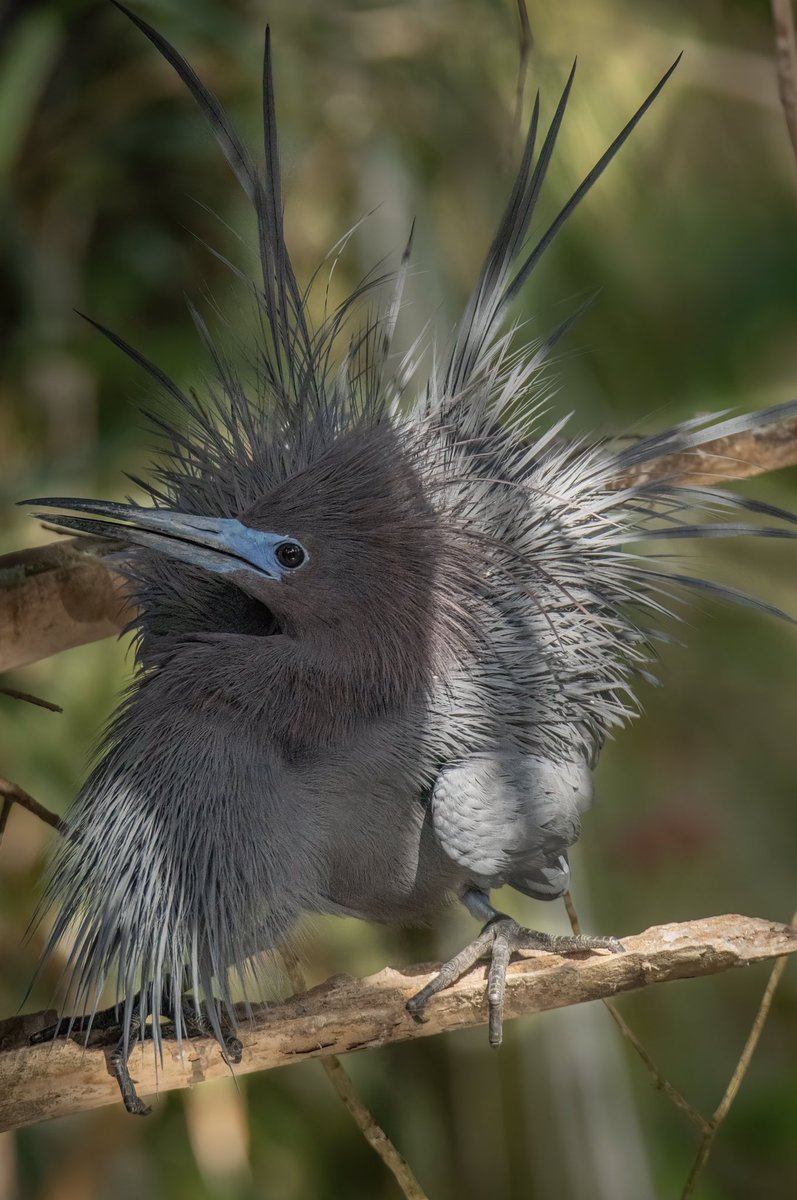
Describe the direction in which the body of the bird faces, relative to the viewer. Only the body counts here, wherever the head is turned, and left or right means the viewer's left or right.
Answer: facing the viewer and to the left of the viewer

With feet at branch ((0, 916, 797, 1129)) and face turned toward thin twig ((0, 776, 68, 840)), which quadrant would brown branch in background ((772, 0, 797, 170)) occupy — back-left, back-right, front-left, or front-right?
back-right

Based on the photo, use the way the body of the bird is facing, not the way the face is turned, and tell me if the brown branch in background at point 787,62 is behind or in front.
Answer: behind

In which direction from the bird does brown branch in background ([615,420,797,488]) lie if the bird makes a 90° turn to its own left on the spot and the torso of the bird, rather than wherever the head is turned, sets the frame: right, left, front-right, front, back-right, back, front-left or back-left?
left
